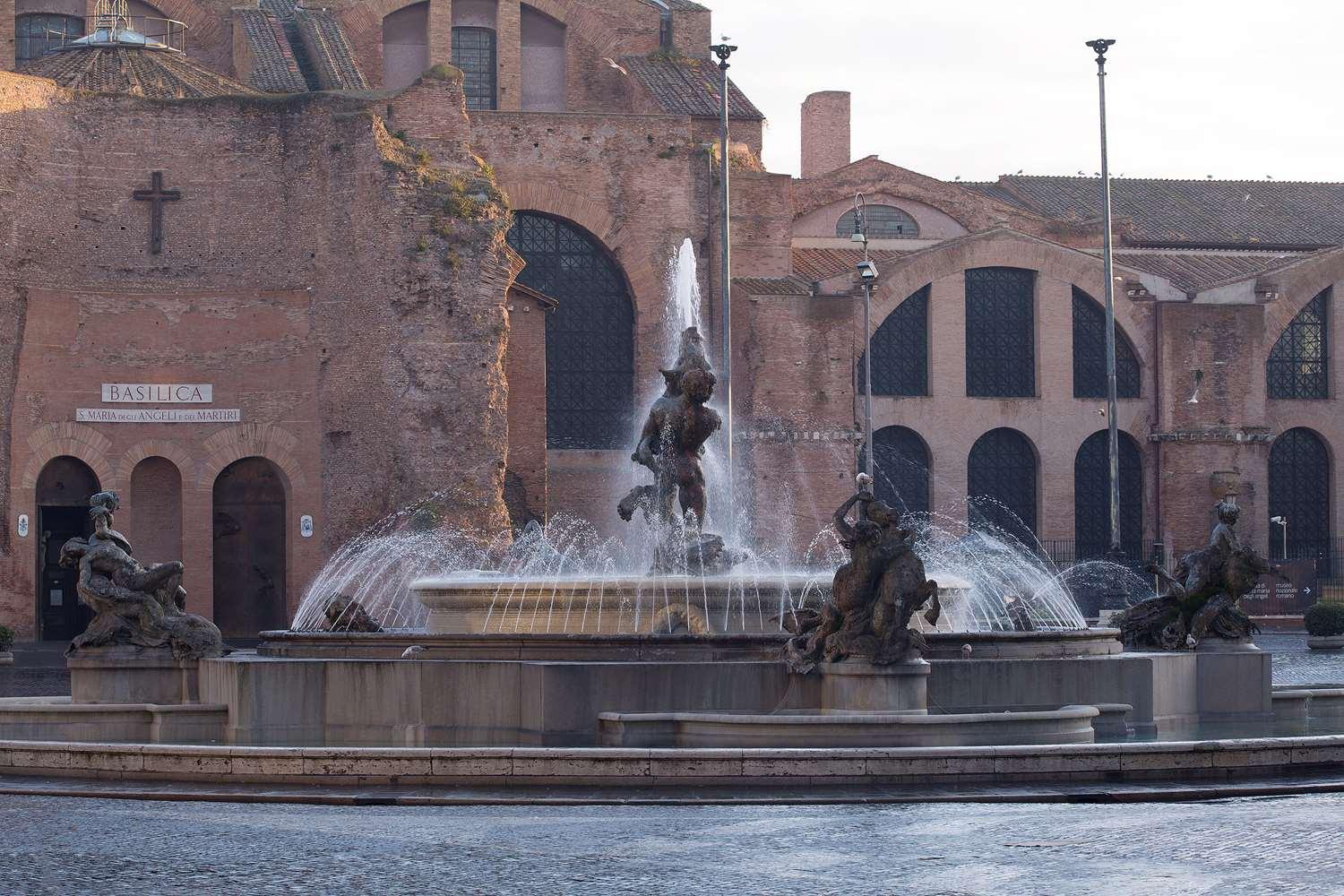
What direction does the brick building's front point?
toward the camera

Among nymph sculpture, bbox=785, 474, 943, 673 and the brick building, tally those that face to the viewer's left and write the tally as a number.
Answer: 0

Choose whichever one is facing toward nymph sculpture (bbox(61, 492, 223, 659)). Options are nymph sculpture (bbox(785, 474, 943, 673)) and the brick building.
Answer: the brick building

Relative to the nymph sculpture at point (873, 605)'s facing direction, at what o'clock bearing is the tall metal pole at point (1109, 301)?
The tall metal pole is roughly at 8 o'clock from the nymph sculpture.

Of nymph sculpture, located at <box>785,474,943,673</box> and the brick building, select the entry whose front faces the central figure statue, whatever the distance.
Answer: the brick building

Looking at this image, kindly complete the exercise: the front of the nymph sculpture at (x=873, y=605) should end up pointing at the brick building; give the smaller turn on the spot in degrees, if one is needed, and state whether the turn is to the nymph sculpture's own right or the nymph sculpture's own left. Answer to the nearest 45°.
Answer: approximately 135° to the nymph sculpture's own left

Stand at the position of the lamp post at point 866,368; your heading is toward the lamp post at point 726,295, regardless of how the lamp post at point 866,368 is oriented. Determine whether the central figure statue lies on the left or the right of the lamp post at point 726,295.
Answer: left

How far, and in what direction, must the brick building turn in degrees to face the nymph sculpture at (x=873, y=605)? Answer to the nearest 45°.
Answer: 0° — it already faces it

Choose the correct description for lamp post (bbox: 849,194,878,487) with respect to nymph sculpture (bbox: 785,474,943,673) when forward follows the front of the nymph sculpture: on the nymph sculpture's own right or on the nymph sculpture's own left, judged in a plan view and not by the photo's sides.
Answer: on the nymph sculpture's own left

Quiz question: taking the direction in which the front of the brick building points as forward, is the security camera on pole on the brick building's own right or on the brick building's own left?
on the brick building's own left

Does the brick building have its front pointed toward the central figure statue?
yes

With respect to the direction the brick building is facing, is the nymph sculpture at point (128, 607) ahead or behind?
ahead
